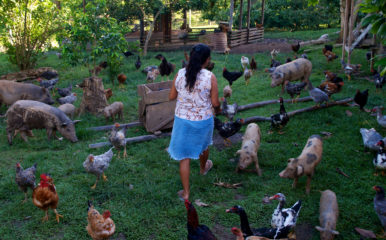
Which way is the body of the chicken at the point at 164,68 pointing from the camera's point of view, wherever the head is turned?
to the viewer's left

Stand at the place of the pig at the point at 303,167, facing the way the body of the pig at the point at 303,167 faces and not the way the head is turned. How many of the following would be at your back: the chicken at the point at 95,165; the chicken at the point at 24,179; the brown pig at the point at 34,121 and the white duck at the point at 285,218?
0

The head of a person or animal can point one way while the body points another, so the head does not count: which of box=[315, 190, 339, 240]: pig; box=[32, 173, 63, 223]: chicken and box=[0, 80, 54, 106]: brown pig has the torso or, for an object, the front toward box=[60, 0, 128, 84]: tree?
the brown pig

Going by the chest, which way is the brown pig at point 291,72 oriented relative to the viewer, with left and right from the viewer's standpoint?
facing the viewer and to the left of the viewer

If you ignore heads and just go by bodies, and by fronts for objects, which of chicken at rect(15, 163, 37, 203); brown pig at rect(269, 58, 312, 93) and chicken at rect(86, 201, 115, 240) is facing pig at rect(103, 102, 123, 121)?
the brown pig

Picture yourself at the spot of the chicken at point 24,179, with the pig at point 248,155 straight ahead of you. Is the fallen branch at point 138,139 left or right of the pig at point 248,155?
left

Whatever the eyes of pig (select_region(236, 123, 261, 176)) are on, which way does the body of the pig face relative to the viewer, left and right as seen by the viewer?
facing the viewer

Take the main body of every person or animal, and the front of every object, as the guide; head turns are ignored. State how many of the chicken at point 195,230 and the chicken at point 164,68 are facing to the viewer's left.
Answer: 2

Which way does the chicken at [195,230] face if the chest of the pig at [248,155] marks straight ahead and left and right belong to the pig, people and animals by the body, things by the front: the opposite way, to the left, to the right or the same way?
to the right

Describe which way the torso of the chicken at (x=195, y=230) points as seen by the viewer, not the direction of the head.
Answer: to the viewer's left

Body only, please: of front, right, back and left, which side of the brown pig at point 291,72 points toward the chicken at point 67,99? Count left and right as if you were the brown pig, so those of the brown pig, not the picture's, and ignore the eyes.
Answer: front
